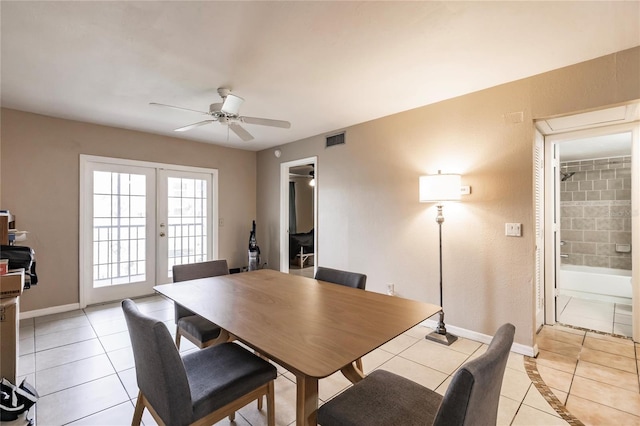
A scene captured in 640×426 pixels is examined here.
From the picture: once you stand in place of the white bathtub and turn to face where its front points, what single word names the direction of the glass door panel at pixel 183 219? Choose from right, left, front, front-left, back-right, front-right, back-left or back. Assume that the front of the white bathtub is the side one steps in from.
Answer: front-right

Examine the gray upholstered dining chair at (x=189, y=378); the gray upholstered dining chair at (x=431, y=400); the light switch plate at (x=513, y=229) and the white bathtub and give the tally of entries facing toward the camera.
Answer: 2

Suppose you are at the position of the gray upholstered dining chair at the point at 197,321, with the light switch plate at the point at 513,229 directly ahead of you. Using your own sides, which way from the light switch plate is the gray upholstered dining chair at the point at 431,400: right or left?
right

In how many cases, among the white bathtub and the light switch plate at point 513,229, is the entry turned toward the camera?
2

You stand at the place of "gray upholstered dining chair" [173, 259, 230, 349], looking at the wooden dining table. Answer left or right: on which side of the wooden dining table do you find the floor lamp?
left

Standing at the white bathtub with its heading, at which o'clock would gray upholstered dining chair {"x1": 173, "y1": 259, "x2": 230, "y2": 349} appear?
The gray upholstered dining chair is roughly at 1 o'clock from the white bathtub.

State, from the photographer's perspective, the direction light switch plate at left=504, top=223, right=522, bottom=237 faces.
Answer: facing the viewer

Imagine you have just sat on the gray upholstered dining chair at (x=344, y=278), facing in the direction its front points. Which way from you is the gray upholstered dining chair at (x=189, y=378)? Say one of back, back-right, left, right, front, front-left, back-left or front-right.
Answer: front

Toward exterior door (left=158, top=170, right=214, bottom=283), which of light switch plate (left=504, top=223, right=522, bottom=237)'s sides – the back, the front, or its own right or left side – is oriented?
right

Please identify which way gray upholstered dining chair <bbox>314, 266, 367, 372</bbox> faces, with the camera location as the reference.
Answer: facing the viewer and to the left of the viewer

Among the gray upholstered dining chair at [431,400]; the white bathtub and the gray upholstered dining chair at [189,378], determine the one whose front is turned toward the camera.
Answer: the white bathtub

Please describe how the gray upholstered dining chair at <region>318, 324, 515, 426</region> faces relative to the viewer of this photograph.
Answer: facing away from the viewer and to the left of the viewer

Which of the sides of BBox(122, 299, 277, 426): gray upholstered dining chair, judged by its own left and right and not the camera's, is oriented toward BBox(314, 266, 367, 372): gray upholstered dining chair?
front

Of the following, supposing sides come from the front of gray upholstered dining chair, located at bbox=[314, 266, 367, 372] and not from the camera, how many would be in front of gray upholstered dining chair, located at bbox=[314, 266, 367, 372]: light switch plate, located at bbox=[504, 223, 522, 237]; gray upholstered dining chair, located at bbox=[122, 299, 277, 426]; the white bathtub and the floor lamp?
1

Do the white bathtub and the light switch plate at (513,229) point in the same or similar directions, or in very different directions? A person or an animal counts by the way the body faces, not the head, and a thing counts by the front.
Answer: same or similar directions

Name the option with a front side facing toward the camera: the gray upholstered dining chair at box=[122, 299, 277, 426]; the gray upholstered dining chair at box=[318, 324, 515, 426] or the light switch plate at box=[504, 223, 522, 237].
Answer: the light switch plate

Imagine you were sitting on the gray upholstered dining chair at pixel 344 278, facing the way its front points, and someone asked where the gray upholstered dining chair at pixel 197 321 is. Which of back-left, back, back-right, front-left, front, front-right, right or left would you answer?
front-right

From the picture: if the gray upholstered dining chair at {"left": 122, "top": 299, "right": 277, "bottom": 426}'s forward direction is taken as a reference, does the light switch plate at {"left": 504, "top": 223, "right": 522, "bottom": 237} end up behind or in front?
in front

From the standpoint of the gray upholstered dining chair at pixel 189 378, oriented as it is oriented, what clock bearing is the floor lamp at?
The floor lamp is roughly at 1 o'clock from the gray upholstered dining chair.

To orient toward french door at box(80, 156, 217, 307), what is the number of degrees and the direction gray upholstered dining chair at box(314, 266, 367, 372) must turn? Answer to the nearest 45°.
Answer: approximately 90° to its right

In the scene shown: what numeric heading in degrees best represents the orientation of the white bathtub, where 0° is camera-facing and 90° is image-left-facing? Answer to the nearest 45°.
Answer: approximately 0°
